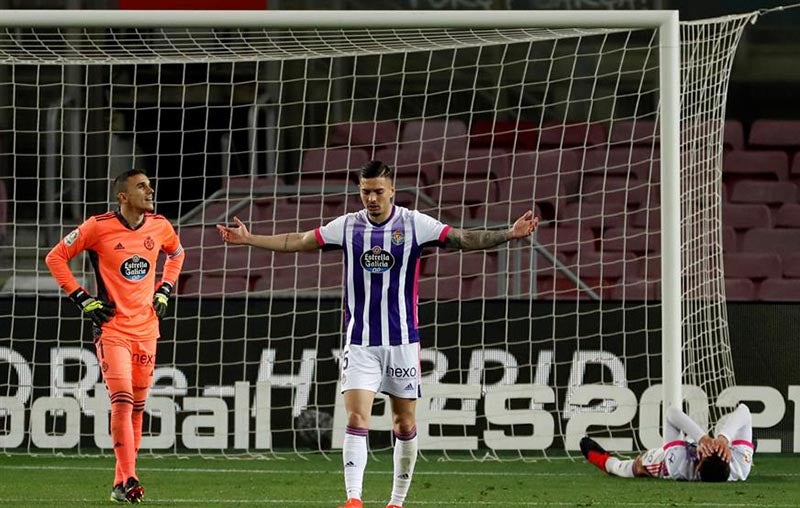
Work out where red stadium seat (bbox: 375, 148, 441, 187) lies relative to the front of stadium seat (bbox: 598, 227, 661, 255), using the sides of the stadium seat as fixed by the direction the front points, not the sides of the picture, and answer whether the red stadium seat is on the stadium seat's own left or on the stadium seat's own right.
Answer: on the stadium seat's own right

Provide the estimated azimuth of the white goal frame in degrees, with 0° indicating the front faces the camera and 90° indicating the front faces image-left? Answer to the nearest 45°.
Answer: approximately 0°

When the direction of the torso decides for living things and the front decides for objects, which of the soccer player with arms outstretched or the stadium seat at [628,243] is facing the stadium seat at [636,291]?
the stadium seat at [628,243]

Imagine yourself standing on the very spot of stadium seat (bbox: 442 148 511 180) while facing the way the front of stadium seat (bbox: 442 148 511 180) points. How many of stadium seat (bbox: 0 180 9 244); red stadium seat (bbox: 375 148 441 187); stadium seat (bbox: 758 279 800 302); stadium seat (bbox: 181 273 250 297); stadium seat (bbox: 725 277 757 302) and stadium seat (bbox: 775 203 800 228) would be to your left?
3

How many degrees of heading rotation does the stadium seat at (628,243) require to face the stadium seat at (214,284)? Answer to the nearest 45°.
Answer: approximately 90° to its right

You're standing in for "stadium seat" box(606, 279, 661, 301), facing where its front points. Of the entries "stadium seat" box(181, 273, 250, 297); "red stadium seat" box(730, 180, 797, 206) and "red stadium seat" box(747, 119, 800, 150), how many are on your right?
1

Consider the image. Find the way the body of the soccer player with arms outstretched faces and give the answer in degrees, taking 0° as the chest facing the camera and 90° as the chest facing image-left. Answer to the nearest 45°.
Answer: approximately 0°
